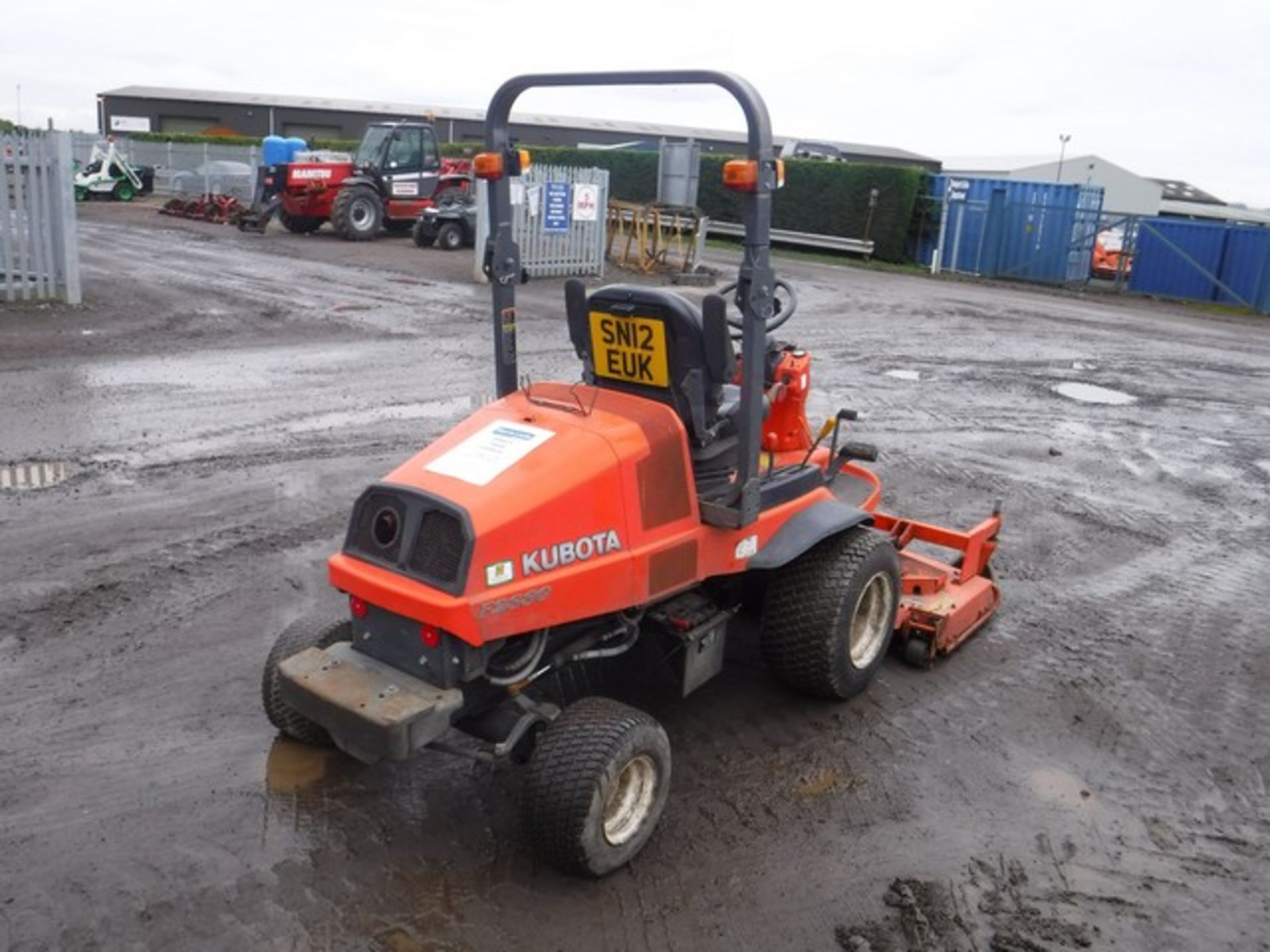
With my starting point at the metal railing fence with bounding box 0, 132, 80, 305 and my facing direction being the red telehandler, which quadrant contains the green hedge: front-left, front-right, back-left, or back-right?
front-right

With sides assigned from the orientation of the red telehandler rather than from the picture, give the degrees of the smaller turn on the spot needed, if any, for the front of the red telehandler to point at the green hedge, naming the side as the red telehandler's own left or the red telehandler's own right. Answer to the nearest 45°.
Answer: approximately 135° to the red telehandler's own left

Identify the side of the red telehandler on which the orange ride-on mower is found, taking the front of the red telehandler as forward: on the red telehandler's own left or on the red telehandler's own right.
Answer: on the red telehandler's own left

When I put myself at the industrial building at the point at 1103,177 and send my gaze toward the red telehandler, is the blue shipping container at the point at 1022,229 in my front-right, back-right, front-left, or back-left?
front-left

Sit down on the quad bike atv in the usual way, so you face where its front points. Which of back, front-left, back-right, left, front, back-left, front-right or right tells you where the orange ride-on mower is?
front-left

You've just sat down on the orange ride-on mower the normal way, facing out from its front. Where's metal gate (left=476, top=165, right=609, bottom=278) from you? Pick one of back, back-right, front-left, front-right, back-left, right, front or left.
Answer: front-left

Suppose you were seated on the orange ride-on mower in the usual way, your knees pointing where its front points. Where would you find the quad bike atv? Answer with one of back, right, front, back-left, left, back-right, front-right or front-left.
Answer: front-left

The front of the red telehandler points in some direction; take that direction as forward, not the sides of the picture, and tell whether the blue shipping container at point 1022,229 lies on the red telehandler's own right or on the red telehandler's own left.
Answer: on the red telehandler's own left

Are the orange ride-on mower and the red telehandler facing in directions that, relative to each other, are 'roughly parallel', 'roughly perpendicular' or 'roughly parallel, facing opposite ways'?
roughly parallel, facing opposite ways

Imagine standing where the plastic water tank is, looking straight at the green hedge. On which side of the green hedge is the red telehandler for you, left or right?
right

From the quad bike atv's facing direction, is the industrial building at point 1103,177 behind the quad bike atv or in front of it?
behind

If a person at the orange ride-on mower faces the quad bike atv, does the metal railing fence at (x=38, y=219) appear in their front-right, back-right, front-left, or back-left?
front-left

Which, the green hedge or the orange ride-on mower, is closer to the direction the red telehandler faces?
the orange ride-on mower

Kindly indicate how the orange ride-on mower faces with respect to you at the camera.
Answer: facing away from the viewer and to the right of the viewer

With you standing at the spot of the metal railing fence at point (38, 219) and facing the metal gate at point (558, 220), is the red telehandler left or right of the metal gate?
left

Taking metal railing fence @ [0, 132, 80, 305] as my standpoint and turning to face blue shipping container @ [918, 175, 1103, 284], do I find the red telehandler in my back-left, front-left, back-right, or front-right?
front-left

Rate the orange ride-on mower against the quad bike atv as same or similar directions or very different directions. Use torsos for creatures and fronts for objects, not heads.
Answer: very different directions

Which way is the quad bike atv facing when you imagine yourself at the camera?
facing the viewer and to the left of the viewer

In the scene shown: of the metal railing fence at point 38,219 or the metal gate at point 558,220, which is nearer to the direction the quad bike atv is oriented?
the metal railing fence

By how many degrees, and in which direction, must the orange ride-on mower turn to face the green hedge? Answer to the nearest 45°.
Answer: approximately 45° to its left

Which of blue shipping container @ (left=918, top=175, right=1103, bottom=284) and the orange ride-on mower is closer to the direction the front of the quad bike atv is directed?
the orange ride-on mower

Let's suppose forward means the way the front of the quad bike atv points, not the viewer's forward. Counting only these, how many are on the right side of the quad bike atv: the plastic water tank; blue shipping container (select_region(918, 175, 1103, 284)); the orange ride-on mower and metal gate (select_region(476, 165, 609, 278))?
1
